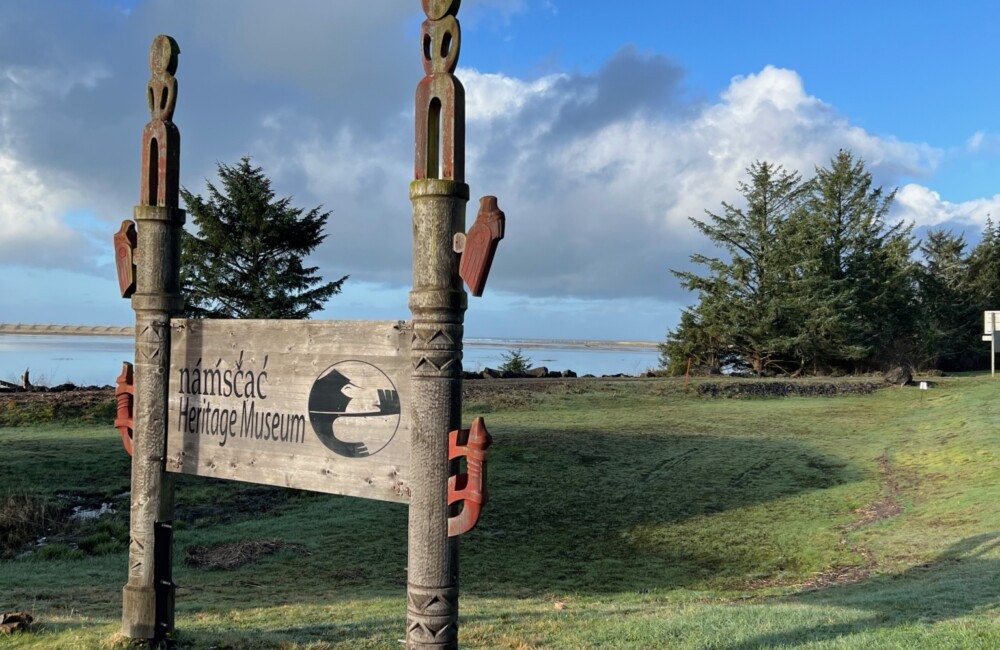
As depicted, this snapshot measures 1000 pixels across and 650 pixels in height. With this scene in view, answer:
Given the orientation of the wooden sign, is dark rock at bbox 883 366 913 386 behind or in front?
behind

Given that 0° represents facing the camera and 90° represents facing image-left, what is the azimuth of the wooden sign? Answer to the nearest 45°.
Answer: approximately 45°

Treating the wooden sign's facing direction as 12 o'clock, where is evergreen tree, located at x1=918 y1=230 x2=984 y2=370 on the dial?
The evergreen tree is roughly at 6 o'clock from the wooden sign.

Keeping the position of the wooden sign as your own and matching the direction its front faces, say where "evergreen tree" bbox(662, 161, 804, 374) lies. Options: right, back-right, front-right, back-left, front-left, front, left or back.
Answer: back

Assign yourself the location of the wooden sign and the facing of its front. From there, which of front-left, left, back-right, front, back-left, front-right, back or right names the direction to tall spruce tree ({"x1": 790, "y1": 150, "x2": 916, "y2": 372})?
back

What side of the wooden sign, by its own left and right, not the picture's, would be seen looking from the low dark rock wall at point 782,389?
back

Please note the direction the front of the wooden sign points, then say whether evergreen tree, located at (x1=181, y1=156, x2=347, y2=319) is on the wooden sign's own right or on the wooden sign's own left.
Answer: on the wooden sign's own right

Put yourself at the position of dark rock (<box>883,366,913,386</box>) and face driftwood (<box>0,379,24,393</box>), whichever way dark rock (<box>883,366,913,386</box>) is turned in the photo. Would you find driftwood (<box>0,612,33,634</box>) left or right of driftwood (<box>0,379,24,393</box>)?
left

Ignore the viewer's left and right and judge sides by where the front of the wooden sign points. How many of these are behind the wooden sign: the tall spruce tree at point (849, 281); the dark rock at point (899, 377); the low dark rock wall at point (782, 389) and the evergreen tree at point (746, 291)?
4

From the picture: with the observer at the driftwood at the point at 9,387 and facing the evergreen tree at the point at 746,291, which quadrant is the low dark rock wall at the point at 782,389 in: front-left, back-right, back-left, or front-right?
front-right

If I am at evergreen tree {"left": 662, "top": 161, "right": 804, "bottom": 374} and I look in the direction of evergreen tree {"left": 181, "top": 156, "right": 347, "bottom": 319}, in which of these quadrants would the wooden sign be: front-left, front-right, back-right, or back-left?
front-left

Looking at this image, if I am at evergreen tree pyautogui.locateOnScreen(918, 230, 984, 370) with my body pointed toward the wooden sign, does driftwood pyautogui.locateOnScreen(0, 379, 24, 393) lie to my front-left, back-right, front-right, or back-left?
front-right

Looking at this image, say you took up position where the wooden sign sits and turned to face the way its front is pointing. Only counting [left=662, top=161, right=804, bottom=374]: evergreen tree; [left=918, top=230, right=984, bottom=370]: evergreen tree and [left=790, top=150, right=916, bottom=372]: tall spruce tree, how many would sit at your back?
3

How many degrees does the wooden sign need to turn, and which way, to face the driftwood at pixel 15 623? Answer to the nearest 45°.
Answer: approximately 90° to its right
